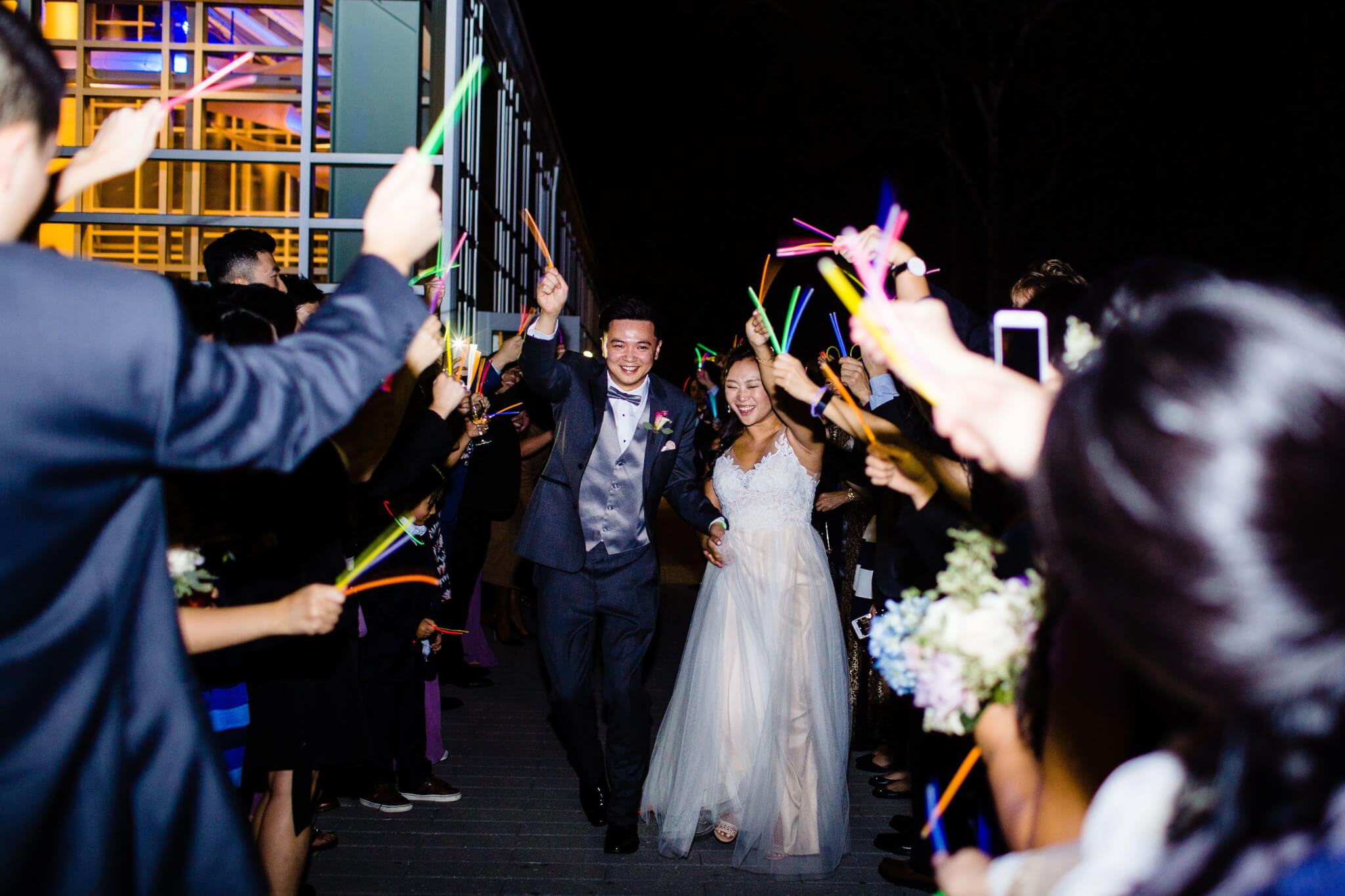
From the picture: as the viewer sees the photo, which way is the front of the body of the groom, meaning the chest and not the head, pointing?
toward the camera

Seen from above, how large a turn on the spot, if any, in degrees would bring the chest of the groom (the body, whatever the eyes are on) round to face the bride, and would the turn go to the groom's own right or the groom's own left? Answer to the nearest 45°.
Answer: approximately 90° to the groom's own left

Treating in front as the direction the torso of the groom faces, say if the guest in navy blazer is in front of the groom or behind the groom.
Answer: in front

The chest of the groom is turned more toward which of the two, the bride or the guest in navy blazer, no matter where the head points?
the guest in navy blazer
